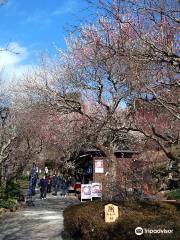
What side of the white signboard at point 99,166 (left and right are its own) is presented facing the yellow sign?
front

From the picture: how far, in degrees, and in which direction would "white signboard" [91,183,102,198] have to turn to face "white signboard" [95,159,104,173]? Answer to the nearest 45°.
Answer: approximately 180°

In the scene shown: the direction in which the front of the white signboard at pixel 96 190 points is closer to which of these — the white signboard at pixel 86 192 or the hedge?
the hedge

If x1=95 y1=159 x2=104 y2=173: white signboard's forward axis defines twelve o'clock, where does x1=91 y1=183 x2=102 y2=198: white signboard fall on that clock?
x1=91 y1=183 x2=102 y2=198: white signboard is roughly at 12 o'clock from x1=95 y1=159 x2=104 y2=173: white signboard.

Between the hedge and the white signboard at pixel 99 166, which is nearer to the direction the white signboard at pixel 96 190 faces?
the hedge

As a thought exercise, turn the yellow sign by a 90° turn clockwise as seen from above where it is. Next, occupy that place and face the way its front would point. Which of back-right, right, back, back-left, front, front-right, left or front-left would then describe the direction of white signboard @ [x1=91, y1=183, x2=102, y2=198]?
right

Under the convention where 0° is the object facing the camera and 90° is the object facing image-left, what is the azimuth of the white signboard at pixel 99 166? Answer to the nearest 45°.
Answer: approximately 0°

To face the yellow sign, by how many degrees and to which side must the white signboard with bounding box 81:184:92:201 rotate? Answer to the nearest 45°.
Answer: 0° — it already faces it

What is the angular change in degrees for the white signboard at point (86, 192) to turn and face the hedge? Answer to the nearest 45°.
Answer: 0° — it already faces it

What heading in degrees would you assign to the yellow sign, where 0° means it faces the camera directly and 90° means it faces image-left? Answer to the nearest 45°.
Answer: approximately 0°
